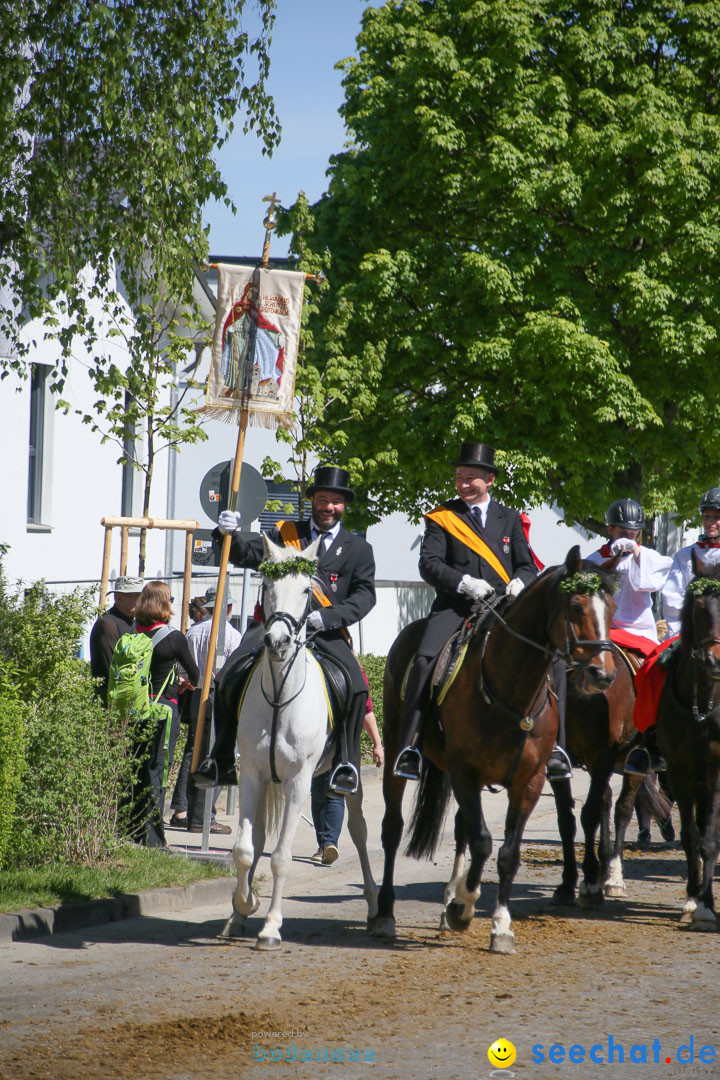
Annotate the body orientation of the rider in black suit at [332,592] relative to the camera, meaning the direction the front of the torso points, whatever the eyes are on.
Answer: toward the camera

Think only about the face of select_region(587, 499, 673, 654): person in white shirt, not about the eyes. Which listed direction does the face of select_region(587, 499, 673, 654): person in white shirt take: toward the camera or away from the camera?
toward the camera

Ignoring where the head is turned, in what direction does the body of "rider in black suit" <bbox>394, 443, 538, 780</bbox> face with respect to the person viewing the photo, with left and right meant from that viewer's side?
facing the viewer and to the right of the viewer

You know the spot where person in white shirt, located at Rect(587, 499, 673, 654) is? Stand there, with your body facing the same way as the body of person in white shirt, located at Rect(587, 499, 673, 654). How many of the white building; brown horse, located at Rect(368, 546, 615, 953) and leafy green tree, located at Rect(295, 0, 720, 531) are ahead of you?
1

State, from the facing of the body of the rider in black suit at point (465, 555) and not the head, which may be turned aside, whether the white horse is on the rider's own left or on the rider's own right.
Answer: on the rider's own right

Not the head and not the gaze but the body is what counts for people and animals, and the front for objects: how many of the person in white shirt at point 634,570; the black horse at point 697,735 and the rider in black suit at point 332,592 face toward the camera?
3

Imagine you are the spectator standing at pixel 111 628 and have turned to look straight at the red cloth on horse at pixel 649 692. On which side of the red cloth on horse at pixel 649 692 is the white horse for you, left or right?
right

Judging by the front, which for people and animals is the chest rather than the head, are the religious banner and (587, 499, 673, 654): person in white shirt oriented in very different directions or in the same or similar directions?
same or similar directions

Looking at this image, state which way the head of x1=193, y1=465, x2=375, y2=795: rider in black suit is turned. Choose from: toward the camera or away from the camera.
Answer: toward the camera

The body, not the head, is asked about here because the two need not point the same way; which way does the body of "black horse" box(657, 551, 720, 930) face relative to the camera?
toward the camera

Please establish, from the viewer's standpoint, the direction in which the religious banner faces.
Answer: facing the viewer

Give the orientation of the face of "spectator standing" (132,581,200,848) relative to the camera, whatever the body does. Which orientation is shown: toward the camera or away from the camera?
away from the camera

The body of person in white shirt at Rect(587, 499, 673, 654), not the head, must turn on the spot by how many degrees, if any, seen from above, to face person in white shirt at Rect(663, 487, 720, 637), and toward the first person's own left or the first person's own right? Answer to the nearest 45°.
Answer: approximately 45° to the first person's own left
